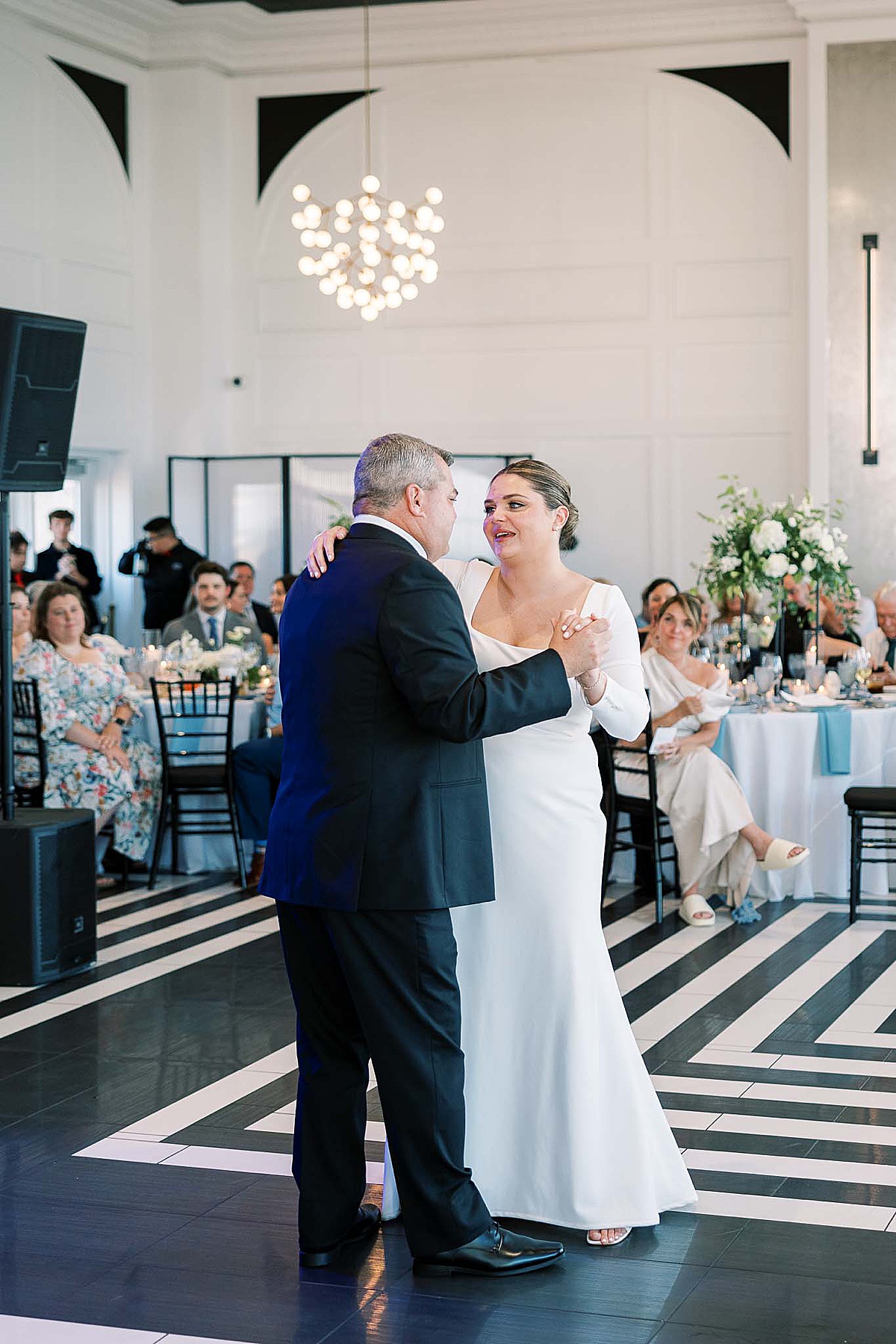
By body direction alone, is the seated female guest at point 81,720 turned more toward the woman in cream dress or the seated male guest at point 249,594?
the woman in cream dress

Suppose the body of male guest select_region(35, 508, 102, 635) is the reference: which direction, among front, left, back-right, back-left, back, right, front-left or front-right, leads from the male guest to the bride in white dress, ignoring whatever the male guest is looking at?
front

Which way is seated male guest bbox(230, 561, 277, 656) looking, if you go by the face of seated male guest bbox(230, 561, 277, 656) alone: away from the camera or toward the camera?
toward the camera

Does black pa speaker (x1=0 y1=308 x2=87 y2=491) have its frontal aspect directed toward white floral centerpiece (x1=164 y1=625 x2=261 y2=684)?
no

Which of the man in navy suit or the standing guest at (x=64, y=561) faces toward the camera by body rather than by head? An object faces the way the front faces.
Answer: the standing guest

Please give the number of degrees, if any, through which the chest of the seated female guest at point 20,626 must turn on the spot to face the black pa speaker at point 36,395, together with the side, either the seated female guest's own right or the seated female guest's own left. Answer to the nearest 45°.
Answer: approximately 45° to the seated female guest's own right

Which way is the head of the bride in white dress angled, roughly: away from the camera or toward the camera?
toward the camera

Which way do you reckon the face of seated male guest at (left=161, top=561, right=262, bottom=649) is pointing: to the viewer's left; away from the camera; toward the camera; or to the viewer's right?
toward the camera

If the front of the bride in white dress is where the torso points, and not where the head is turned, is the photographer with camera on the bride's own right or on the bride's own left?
on the bride's own right

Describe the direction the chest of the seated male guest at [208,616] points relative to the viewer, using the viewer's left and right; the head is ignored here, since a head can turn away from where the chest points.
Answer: facing the viewer

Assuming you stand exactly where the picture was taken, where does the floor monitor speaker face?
facing the viewer and to the right of the viewer

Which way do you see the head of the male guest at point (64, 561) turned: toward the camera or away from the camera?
toward the camera

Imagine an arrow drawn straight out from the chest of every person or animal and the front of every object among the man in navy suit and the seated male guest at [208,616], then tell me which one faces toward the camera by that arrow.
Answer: the seated male guest

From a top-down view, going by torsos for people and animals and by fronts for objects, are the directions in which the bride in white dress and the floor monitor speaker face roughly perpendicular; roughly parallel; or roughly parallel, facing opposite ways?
roughly perpendicular

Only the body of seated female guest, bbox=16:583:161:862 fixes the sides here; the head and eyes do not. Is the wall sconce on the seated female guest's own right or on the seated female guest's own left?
on the seated female guest's own left

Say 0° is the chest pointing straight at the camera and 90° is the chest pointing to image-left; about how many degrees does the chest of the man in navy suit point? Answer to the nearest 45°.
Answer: approximately 225°

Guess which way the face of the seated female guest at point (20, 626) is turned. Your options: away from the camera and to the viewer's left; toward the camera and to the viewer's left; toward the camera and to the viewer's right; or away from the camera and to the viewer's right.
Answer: toward the camera and to the viewer's right
